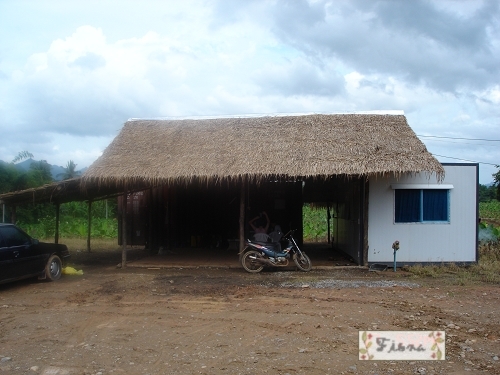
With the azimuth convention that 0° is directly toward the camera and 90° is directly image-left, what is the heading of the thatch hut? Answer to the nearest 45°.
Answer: approximately 0°

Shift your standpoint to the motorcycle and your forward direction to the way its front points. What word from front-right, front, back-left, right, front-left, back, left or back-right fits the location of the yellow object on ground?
back

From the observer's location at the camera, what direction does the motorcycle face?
facing to the right of the viewer

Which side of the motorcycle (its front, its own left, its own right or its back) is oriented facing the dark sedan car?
back

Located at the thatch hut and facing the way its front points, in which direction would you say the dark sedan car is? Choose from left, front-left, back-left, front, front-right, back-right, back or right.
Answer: front-right

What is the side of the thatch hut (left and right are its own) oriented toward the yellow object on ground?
right
